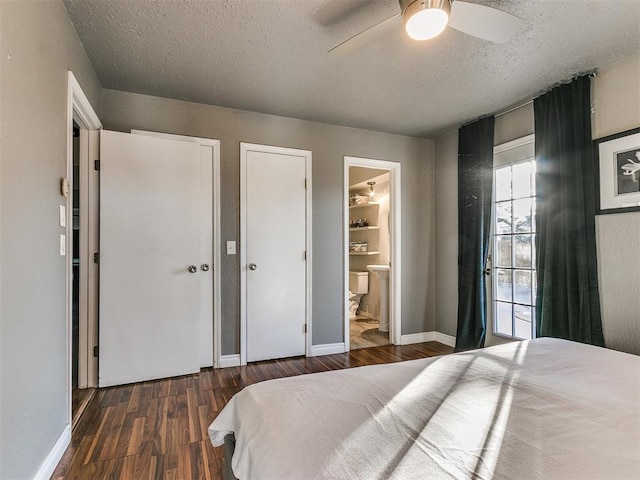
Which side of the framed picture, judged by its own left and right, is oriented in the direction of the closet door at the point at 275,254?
front

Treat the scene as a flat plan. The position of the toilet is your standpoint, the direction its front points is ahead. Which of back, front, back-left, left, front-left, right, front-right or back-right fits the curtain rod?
left

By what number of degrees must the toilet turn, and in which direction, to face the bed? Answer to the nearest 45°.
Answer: approximately 45° to its left

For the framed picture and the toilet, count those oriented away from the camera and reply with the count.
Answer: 0

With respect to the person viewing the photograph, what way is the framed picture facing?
facing the viewer and to the left of the viewer

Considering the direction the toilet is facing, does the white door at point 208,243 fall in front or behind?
in front

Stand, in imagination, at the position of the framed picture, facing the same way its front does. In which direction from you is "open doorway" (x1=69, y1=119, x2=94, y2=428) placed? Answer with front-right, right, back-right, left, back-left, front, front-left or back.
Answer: front

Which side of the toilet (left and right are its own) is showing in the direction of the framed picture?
left

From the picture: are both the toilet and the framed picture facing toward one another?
no

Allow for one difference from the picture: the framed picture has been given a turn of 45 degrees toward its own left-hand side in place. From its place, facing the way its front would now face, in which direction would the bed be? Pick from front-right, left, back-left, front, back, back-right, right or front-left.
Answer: front

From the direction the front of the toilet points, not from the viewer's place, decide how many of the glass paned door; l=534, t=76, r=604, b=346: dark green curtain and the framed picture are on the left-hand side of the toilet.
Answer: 3

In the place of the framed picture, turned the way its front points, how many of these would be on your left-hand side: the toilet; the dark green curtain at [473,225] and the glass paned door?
0

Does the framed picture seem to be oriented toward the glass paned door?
no
